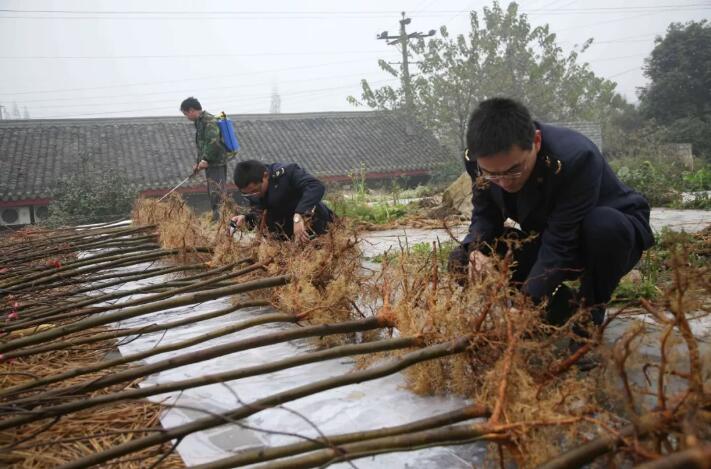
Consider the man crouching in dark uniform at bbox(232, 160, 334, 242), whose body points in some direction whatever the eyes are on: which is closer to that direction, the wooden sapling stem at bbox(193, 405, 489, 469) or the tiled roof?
the wooden sapling stem

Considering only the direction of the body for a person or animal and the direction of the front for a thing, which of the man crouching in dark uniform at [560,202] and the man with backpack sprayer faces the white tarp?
the man crouching in dark uniform

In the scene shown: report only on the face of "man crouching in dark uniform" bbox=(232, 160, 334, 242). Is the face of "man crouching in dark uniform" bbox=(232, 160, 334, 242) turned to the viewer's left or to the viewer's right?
to the viewer's left

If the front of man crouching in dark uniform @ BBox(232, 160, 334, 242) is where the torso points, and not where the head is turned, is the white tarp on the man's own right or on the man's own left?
on the man's own left

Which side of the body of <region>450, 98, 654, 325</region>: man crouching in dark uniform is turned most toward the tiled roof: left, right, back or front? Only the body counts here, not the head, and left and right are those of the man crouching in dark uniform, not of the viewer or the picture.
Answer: right

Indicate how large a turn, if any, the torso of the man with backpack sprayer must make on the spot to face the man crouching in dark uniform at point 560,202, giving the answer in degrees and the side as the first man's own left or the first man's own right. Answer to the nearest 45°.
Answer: approximately 90° to the first man's own left

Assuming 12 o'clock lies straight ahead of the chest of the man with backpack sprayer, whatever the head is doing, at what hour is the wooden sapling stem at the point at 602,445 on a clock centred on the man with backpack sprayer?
The wooden sapling stem is roughly at 9 o'clock from the man with backpack sprayer.

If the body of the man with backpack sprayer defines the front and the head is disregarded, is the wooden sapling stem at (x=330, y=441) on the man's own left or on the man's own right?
on the man's own left

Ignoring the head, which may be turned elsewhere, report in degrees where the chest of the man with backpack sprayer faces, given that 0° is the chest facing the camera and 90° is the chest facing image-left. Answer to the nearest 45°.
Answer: approximately 90°

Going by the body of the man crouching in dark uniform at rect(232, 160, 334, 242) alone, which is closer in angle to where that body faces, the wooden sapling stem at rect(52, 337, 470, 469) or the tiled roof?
the wooden sapling stem

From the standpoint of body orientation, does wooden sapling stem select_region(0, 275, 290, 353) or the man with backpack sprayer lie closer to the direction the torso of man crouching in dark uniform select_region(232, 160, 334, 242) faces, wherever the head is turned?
the wooden sapling stem

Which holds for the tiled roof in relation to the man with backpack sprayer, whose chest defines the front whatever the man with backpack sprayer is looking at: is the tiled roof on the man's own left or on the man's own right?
on the man's own right
